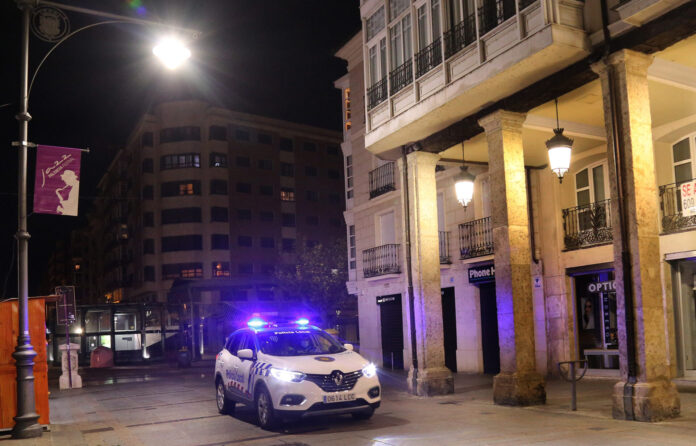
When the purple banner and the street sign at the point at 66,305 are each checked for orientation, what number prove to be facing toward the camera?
2

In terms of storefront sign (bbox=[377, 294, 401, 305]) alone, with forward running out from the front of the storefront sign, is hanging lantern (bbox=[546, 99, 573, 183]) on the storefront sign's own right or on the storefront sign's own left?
on the storefront sign's own left

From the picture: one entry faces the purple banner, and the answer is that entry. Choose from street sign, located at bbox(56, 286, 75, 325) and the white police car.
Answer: the street sign

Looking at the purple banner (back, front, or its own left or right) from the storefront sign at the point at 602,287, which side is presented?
left

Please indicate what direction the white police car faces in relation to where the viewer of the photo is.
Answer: facing the viewer and to the right of the viewer

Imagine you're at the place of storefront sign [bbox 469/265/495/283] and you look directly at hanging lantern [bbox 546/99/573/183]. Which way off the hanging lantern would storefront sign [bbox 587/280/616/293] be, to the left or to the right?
left

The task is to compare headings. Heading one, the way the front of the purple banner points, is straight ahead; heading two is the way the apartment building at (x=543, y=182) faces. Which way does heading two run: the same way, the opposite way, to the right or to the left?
to the right

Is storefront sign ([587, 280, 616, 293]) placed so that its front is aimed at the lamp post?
yes

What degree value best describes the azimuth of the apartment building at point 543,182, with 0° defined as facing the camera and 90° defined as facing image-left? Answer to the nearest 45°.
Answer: approximately 45°

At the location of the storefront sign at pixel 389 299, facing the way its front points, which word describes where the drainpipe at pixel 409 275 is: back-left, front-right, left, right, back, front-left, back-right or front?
front-left

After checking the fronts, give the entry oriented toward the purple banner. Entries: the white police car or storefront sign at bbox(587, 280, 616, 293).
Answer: the storefront sign

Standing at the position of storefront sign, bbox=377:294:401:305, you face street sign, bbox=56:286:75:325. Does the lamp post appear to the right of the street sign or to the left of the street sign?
left

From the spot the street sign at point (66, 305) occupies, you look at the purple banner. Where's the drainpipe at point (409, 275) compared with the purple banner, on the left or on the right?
left
